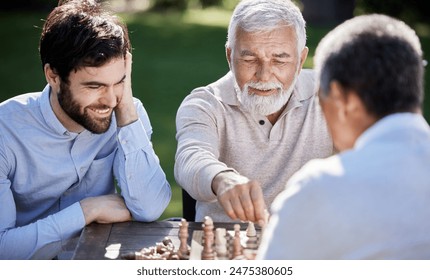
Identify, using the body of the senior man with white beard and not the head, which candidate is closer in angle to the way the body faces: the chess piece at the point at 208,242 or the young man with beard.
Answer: the chess piece

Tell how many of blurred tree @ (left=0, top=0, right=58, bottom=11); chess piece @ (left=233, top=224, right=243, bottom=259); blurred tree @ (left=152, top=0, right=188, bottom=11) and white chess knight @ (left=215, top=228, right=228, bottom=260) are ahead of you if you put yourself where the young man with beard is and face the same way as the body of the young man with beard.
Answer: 2

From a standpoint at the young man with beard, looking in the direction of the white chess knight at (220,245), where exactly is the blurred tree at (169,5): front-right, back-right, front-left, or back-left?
back-left

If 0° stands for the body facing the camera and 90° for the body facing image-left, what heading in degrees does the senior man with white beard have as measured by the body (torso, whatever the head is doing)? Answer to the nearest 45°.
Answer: approximately 0°

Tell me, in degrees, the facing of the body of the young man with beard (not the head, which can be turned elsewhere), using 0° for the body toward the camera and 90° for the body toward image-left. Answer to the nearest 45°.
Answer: approximately 315°

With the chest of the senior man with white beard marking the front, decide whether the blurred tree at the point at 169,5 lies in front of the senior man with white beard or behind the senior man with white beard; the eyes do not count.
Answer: behind

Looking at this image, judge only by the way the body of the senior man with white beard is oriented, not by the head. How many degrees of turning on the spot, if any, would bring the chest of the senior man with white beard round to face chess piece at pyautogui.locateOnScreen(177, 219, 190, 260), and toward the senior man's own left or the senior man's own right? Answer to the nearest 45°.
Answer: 0° — they already face it
